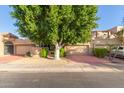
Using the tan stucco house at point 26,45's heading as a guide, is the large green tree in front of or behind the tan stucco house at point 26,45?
in front

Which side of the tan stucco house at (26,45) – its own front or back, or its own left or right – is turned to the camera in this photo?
front
